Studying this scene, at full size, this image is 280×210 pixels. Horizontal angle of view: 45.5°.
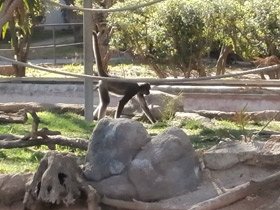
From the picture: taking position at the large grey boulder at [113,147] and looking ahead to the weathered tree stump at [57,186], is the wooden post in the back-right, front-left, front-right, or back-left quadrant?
back-right

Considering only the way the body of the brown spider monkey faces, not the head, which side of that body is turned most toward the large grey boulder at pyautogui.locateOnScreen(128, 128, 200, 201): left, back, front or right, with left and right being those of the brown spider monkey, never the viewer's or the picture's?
right

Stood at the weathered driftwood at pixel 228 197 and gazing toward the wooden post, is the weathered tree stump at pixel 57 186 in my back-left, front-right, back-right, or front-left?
front-left

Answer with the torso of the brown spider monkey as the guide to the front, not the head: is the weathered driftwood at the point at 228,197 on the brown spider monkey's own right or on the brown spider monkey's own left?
on the brown spider monkey's own right

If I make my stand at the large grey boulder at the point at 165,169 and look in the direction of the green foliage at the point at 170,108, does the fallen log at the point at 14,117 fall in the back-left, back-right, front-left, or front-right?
front-left

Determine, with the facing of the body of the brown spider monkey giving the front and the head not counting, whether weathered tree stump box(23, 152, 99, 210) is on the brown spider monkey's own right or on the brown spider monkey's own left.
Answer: on the brown spider monkey's own right

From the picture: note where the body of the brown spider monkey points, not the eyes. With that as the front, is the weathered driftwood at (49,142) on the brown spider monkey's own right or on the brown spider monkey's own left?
on the brown spider monkey's own right

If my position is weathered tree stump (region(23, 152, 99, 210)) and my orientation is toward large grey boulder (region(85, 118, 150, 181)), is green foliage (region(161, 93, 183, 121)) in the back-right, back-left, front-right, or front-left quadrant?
front-left

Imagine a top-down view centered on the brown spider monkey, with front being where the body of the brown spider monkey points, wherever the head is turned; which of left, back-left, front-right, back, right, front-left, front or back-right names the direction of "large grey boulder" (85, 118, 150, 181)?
right

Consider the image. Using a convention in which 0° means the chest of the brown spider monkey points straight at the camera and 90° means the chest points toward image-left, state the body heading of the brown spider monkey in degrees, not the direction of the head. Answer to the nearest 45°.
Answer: approximately 270°

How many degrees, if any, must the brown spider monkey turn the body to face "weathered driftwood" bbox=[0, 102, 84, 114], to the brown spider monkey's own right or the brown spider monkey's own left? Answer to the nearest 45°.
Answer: approximately 180°

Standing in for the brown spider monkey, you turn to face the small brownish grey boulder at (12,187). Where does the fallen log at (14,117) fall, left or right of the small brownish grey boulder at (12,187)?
right
